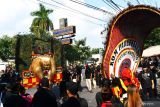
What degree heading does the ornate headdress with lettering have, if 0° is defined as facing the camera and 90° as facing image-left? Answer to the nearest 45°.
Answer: approximately 0°

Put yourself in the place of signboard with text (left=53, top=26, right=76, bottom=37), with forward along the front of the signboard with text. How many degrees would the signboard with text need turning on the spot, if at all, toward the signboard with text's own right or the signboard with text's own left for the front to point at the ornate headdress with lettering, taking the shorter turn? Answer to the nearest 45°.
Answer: approximately 45° to the signboard with text's own left
